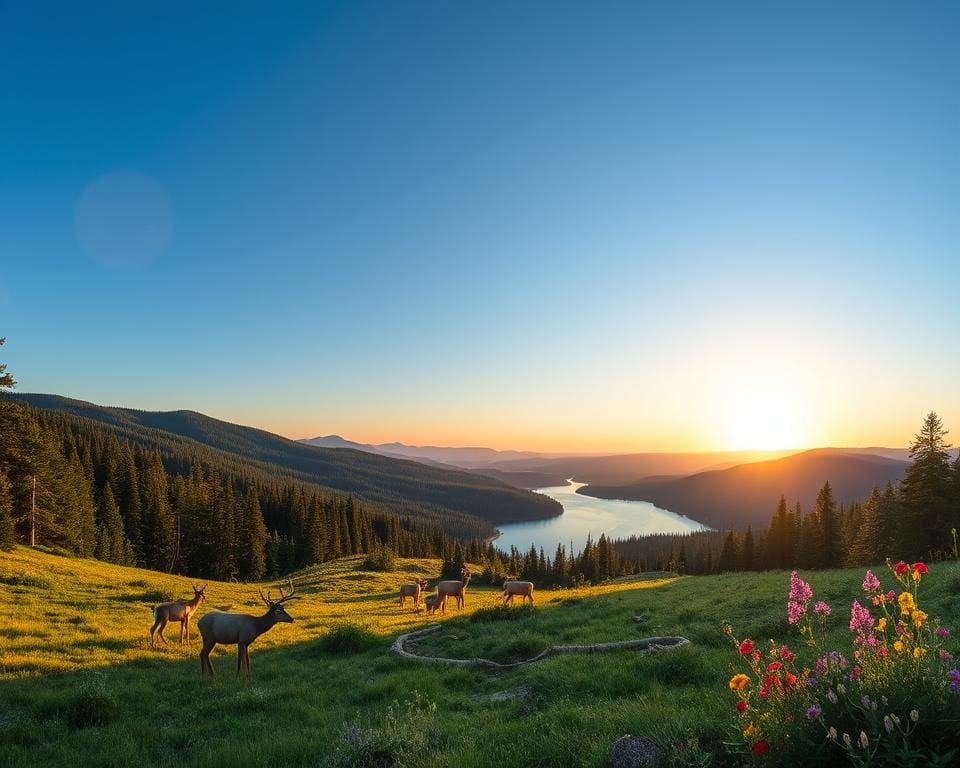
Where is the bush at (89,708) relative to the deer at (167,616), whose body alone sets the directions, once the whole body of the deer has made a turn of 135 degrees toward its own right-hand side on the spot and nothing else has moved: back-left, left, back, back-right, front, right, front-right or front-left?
front-left

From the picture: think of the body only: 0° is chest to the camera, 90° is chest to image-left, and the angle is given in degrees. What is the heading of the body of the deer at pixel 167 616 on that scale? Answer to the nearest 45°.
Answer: approximately 270°

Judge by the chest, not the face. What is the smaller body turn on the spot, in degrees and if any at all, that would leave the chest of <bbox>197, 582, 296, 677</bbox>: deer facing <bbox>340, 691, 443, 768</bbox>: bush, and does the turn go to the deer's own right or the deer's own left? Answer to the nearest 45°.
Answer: approximately 90° to the deer's own right

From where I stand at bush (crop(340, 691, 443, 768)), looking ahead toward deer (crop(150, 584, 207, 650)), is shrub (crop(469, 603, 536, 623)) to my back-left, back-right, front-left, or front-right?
front-right

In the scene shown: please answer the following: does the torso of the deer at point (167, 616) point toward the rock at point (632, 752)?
no

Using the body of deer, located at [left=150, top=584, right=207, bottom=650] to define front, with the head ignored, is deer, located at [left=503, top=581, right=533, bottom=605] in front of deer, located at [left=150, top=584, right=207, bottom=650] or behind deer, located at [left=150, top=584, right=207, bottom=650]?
in front

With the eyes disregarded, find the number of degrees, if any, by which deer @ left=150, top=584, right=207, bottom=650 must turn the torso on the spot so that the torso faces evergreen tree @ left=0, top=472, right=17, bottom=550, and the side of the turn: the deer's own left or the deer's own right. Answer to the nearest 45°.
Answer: approximately 90° to the deer's own left

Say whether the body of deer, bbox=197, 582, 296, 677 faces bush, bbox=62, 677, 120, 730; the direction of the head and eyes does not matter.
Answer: no

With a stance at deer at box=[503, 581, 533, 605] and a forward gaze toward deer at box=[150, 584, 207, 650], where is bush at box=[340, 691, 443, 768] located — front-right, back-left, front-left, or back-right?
front-left

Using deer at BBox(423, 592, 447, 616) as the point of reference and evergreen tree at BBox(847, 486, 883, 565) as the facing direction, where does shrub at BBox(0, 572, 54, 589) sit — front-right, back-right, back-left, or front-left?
back-left

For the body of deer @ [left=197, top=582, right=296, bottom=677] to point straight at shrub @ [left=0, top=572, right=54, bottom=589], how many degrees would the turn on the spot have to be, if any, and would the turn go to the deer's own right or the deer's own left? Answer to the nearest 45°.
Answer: approximately 135° to the deer's own left

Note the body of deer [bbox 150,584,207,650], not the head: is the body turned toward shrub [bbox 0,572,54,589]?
no

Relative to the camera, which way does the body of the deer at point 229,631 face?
to the viewer's right
